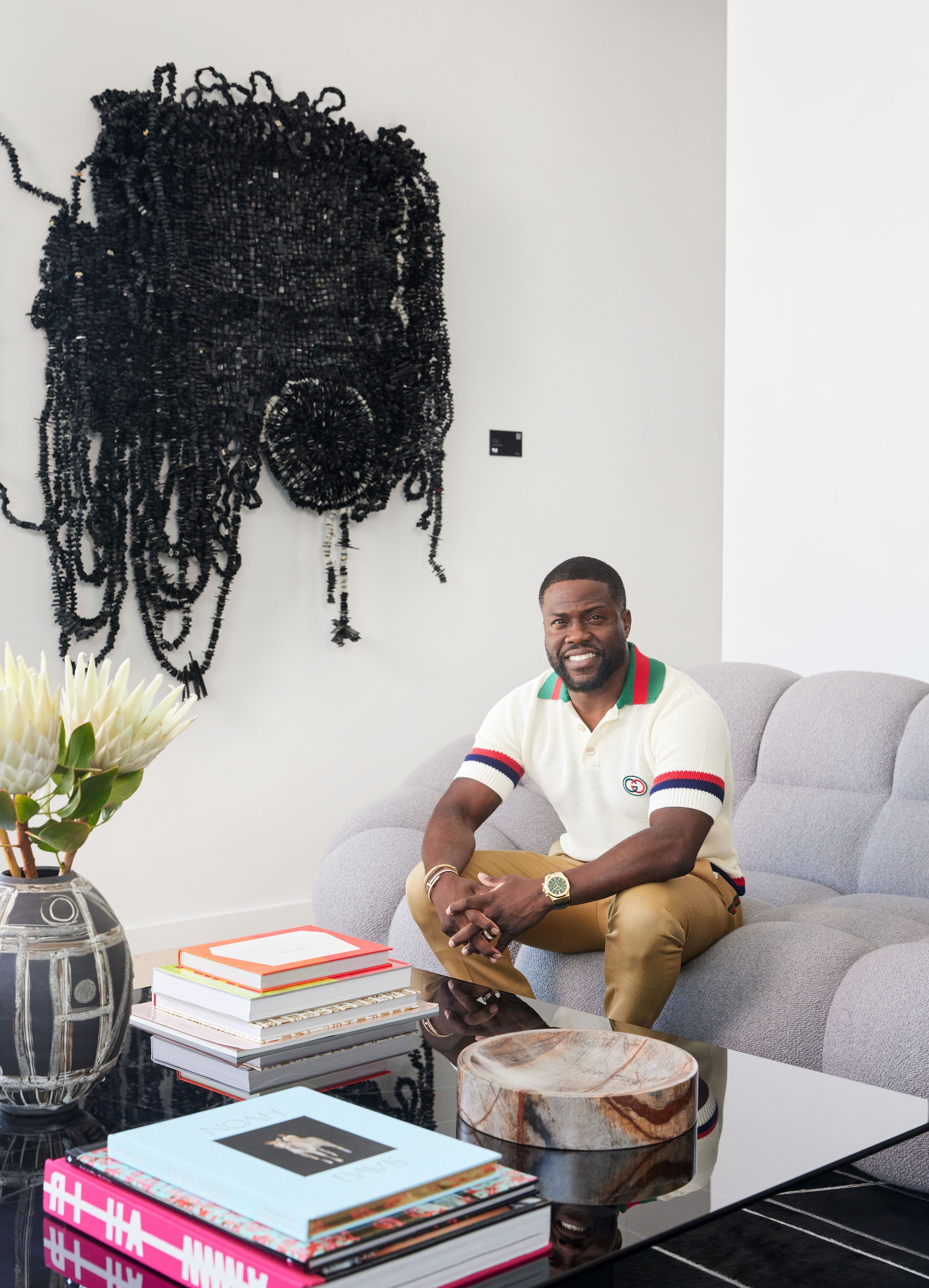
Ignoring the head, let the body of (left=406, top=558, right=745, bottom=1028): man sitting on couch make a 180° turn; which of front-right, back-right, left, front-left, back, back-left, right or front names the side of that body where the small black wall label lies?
front-left

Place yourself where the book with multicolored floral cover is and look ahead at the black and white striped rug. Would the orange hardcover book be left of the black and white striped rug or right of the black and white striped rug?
left

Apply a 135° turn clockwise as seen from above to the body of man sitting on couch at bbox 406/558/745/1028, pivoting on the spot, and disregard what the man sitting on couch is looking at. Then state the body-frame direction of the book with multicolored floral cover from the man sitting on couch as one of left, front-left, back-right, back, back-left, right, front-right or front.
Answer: back

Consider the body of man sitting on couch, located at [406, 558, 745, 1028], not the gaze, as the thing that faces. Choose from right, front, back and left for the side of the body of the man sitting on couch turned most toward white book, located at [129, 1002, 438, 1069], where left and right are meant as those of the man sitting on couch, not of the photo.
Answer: front

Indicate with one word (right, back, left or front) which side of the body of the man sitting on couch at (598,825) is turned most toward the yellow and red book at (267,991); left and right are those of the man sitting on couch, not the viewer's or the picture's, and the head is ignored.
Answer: front

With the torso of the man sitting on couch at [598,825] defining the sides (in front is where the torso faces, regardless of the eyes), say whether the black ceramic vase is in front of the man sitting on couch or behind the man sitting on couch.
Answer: in front

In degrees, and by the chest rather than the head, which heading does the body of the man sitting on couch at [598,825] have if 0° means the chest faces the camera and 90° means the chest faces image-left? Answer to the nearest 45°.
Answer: approximately 45°

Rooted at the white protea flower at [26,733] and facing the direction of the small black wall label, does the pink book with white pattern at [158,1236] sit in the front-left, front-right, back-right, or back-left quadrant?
back-right

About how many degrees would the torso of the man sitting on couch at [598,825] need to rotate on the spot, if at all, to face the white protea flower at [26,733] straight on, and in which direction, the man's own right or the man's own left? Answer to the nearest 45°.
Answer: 0° — they already face it
